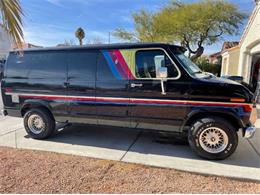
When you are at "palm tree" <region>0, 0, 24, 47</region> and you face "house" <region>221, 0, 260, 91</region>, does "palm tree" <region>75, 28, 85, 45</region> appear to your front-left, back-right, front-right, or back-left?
front-left

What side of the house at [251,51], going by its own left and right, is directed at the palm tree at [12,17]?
front

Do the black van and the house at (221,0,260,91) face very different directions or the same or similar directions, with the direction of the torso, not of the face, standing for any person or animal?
very different directions

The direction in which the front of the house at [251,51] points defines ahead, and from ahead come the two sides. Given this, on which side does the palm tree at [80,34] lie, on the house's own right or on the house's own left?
on the house's own right

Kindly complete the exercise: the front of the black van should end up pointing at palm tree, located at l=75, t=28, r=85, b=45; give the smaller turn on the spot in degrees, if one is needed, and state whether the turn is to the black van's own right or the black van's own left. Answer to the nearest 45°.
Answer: approximately 90° to the black van's own left

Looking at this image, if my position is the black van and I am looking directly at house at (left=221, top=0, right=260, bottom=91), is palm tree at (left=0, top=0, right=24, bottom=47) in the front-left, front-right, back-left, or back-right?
back-left

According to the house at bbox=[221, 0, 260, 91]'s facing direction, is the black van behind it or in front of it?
in front

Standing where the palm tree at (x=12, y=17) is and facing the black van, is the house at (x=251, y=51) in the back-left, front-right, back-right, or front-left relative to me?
front-left

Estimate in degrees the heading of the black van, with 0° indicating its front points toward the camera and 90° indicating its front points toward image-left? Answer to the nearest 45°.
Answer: approximately 270°

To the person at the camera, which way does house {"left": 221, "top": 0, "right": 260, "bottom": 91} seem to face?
facing the viewer and to the left of the viewer

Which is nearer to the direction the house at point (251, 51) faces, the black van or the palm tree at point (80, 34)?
the black van

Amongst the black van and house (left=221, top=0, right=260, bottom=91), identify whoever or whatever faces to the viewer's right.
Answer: the black van
